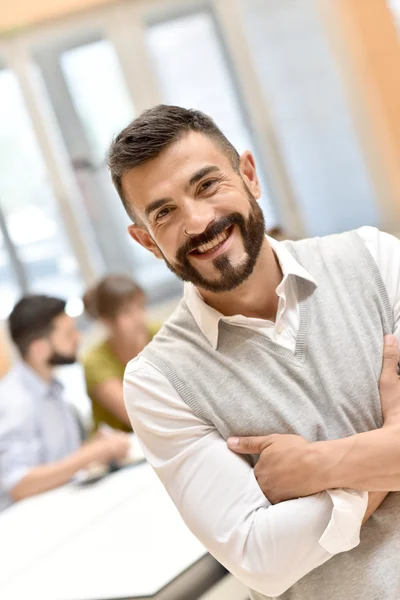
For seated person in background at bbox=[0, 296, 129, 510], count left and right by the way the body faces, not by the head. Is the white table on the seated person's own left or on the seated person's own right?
on the seated person's own right

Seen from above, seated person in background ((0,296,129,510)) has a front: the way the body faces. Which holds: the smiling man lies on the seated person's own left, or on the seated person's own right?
on the seated person's own right

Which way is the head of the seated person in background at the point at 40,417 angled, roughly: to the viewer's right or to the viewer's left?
to the viewer's right

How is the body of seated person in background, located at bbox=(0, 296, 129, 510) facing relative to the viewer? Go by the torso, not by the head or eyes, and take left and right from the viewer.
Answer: facing to the right of the viewer
